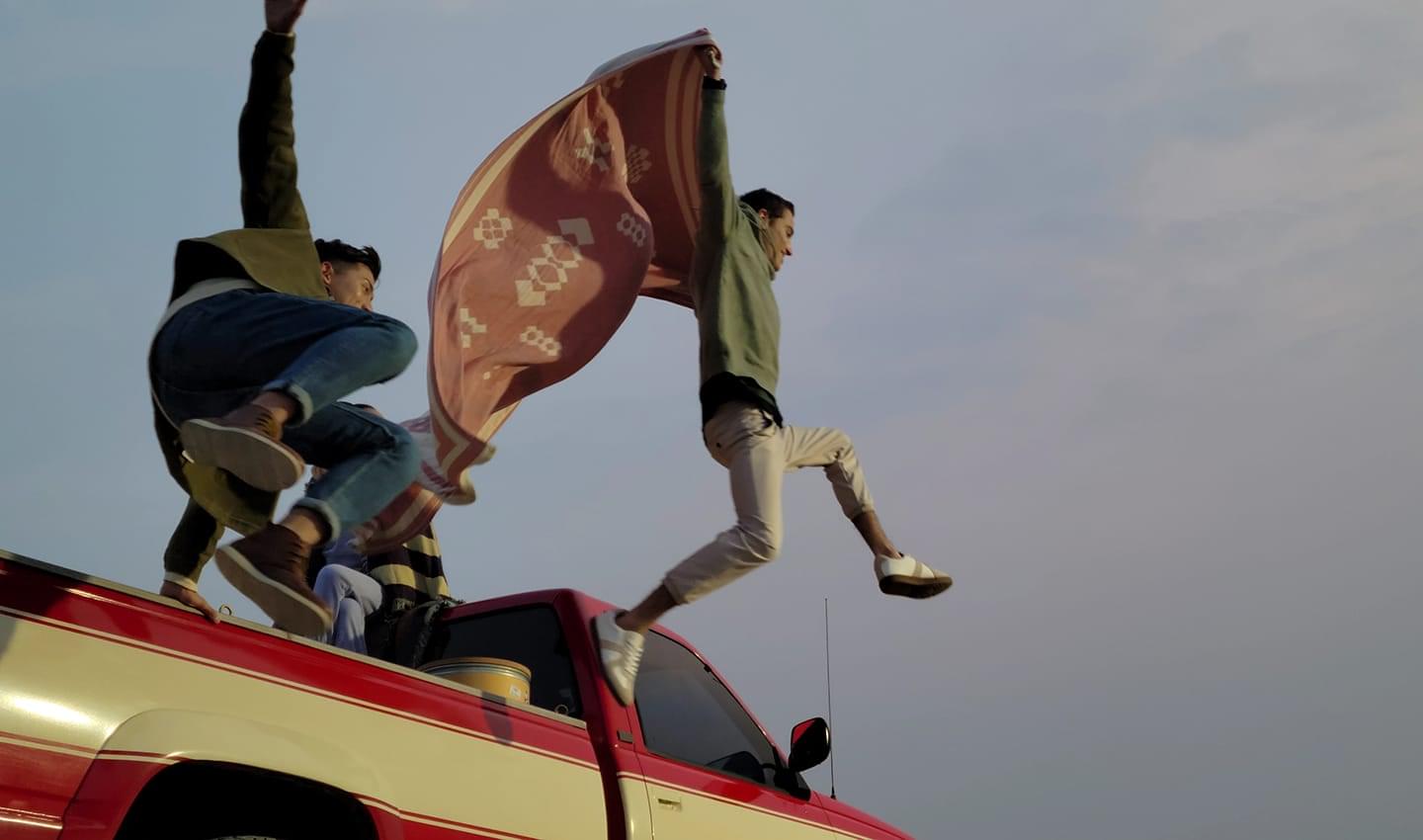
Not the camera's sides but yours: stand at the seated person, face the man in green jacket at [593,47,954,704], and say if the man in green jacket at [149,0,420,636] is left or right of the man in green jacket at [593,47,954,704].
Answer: right

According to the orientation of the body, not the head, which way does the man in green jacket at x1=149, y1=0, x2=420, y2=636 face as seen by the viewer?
to the viewer's right

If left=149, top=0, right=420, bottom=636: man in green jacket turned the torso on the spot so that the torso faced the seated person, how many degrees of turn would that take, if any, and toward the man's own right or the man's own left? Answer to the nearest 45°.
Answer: approximately 90° to the man's own left

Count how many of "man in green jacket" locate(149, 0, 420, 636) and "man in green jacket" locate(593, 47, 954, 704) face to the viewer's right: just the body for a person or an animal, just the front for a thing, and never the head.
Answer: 2

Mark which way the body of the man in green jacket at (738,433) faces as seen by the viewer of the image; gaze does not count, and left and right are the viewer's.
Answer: facing to the right of the viewer

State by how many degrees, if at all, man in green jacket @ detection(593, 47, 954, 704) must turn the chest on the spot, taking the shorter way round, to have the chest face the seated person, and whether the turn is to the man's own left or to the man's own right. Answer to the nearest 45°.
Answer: approximately 135° to the man's own left

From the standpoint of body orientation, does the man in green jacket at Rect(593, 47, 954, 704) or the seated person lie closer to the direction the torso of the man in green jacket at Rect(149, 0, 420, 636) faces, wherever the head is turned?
the man in green jacket

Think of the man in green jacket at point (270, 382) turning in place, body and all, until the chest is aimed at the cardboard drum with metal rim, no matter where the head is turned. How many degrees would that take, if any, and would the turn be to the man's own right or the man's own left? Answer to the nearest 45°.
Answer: approximately 45° to the man's own left

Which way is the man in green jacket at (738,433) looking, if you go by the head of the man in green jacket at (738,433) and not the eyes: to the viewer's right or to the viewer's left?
to the viewer's right

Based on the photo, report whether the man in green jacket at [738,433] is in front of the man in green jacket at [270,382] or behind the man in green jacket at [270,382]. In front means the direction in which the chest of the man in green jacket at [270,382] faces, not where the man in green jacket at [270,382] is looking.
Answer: in front

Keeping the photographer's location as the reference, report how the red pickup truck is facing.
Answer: facing away from the viewer and to the right of the viewer
